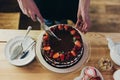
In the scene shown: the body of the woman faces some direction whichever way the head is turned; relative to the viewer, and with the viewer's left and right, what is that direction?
facing the viewer

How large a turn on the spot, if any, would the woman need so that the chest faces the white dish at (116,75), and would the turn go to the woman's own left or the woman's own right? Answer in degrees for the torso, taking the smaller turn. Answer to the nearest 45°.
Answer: approximately 45° to the woman's own left
